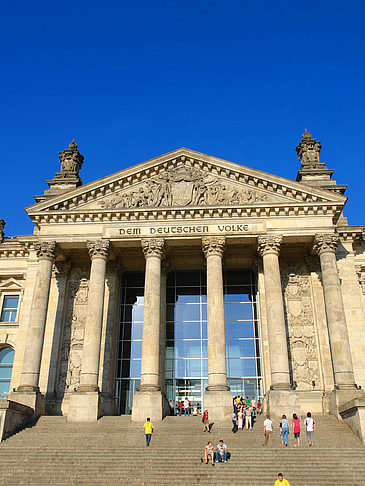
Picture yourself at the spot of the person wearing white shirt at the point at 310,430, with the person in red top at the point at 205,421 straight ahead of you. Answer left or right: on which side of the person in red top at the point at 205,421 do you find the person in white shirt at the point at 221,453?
left

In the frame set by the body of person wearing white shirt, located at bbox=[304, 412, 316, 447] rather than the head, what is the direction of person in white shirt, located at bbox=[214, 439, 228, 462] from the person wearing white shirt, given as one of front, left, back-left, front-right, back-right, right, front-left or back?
back-left

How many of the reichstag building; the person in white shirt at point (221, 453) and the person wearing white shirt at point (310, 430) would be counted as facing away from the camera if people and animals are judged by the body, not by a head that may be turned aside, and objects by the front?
1

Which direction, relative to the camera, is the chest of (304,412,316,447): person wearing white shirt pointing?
away from the camera

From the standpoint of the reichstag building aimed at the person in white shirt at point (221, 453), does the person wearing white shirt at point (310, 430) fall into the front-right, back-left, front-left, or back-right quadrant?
front-left

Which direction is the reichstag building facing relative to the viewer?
toward the camera

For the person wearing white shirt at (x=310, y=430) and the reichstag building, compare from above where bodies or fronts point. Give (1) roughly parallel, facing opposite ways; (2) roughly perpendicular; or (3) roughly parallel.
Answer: roughly parallel, facing opposite ways

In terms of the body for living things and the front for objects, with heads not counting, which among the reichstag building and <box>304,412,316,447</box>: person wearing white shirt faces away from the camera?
the person wearing white shirt

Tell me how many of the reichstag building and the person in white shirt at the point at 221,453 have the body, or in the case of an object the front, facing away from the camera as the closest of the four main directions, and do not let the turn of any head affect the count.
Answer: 0

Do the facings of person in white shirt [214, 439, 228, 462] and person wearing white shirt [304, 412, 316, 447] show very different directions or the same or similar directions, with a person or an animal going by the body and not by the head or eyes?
very different directions

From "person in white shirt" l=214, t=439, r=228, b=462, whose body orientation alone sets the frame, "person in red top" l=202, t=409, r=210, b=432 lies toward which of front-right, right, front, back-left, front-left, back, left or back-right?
back
